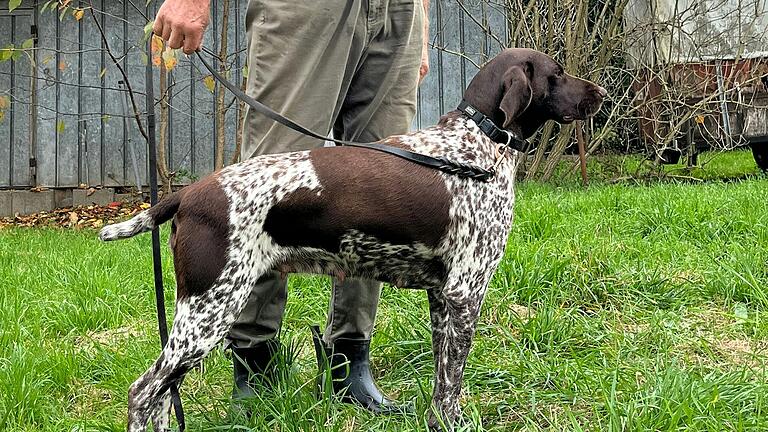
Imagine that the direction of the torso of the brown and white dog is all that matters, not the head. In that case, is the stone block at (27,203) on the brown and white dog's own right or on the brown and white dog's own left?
on the brown and white dog's own left

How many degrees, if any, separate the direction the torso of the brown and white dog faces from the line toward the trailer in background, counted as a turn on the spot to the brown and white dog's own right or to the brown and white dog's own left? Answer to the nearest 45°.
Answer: approximately 45° to the brown and white dog's own left

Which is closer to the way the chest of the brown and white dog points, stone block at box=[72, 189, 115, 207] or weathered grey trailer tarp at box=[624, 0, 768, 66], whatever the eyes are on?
the weathered grey trailer tarp

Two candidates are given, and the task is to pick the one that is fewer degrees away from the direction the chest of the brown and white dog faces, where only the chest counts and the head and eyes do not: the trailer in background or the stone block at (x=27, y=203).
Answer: the trailer in background

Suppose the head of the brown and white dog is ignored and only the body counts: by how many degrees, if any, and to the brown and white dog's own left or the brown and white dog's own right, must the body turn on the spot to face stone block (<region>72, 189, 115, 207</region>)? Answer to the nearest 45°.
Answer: approximately 90° to the brown and white dog's own left

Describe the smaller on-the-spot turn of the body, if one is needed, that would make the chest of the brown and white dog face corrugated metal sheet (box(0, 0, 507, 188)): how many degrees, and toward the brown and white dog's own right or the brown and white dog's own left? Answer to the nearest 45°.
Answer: approximately 90° to the brown and white dog's own left

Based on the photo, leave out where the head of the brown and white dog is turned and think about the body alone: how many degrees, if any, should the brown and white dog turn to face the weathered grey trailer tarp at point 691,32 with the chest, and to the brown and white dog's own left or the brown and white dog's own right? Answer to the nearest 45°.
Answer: approximately 45° to the brown and white dog's own left

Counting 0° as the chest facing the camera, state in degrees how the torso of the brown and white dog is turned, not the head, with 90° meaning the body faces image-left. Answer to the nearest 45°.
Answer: approximately 270°

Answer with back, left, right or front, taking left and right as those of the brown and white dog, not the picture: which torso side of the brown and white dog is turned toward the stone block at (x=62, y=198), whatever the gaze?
left
